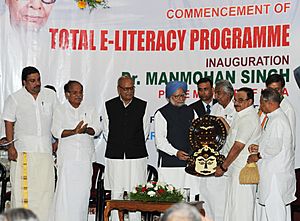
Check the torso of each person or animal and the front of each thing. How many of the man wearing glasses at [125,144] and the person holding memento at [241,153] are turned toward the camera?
1

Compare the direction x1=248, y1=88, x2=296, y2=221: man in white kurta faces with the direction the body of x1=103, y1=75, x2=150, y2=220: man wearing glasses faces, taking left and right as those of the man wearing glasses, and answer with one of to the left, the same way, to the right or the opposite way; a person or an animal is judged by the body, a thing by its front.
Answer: to the right

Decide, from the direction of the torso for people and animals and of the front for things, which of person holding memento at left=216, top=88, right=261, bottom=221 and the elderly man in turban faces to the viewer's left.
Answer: the person holding memento

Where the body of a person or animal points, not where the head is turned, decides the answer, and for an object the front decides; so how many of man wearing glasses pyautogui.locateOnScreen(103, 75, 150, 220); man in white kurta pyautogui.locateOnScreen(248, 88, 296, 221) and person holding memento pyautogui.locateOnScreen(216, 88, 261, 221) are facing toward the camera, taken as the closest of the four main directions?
1

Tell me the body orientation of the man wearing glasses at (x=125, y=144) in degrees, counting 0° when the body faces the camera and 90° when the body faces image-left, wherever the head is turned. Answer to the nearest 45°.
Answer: approximately 0°

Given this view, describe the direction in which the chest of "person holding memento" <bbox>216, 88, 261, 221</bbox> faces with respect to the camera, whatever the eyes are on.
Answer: to the viewer's left

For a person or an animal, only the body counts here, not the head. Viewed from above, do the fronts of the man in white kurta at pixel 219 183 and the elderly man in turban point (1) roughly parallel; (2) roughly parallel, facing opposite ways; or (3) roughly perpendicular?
roughly perpendicular
